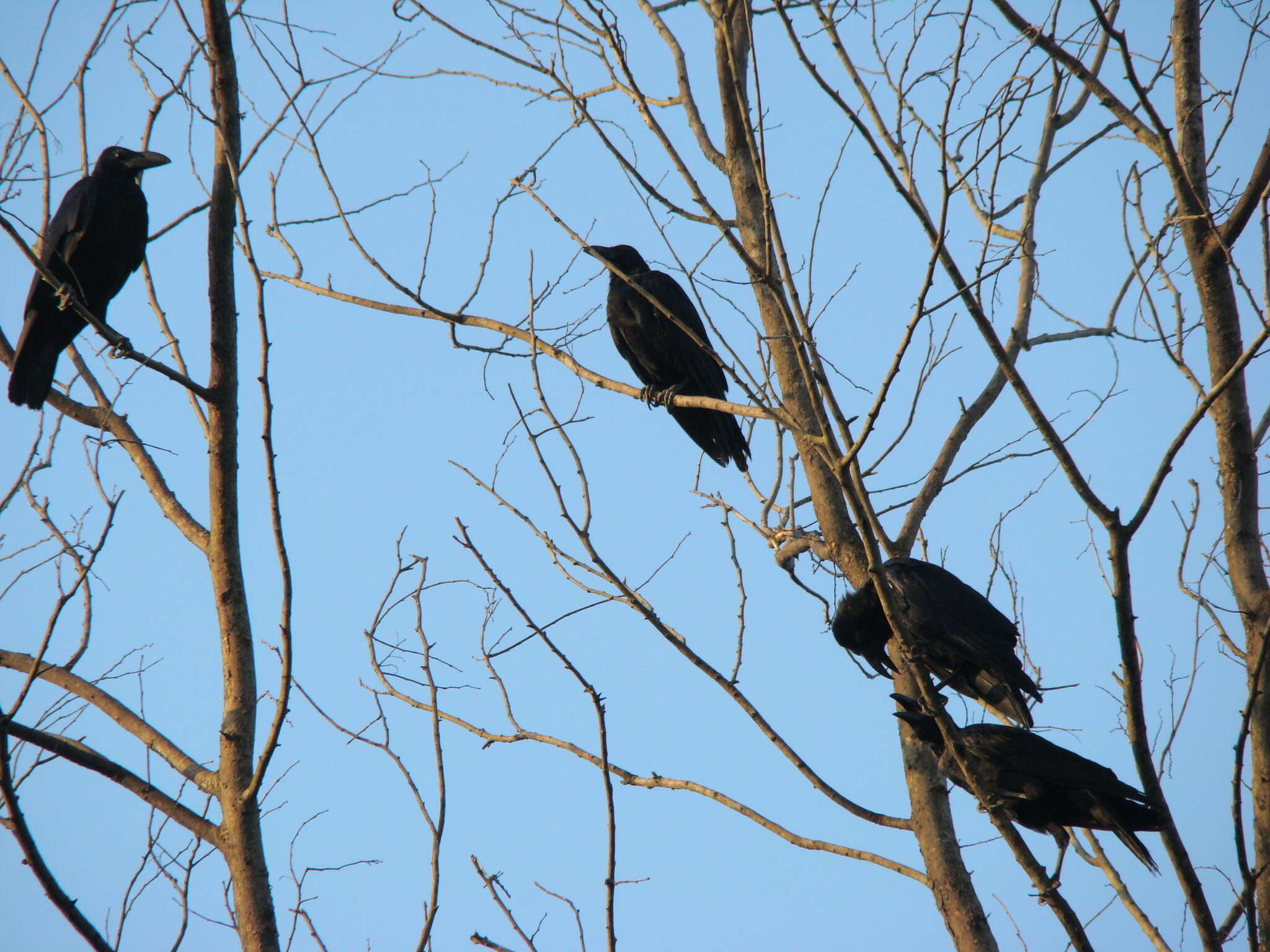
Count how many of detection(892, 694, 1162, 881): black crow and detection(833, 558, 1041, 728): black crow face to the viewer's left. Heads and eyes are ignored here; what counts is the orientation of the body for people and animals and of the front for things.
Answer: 2

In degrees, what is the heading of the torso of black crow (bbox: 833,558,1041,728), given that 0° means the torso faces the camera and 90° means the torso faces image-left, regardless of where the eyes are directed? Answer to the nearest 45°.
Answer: approximately 90°

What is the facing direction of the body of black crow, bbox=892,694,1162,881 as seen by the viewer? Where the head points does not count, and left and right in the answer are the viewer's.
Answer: facing to the left of the viewer
